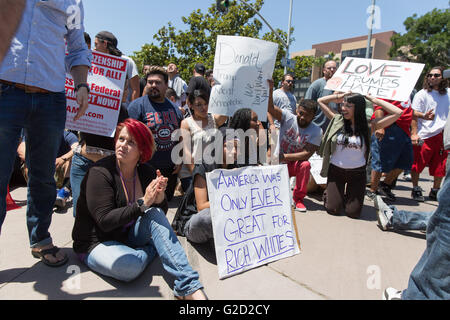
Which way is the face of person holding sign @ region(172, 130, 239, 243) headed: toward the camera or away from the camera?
toward the camera

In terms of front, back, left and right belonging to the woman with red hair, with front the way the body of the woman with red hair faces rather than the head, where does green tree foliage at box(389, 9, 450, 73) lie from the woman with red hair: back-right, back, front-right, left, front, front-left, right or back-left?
left

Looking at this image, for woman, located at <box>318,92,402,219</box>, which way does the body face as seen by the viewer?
toward the camera

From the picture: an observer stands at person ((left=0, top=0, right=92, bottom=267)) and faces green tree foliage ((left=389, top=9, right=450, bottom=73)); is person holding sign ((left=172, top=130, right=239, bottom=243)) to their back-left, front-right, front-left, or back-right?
front-right

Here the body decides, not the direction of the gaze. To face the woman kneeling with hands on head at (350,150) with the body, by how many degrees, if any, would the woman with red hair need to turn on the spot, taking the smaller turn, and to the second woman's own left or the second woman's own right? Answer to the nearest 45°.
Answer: approximately 90° to the second woman's own left

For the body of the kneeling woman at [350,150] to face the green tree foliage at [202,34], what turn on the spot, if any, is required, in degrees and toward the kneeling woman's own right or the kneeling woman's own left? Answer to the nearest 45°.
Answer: approximately 135° to the kneeling woman's own right

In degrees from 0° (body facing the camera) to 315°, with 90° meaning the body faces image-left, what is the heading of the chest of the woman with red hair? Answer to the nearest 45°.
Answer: approximately 315°

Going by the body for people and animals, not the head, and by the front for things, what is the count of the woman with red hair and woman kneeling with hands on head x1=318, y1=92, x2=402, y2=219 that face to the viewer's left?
0

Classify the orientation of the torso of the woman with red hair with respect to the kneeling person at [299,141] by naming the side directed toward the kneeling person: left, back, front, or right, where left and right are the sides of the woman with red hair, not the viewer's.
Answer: left

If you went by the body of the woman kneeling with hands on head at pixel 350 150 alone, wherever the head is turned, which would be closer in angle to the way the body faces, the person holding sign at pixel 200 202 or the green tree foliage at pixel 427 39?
the person holding sign

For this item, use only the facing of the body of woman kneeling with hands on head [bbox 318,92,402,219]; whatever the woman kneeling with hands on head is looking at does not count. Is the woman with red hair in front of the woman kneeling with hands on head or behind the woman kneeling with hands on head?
in front

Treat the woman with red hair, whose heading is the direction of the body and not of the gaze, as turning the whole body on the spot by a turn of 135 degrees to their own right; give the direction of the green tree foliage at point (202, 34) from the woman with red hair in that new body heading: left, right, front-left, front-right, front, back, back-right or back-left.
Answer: right
